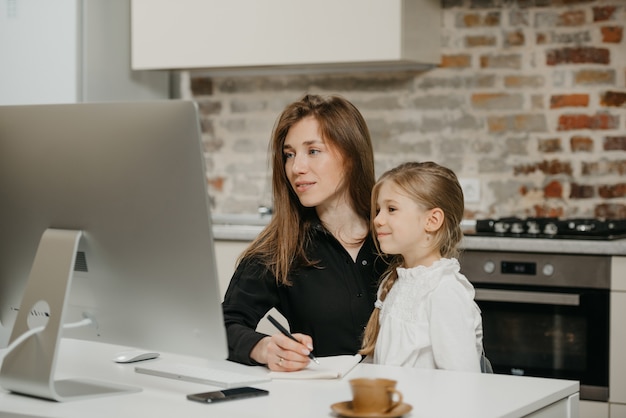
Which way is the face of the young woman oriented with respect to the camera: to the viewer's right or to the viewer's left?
to the viewer's left

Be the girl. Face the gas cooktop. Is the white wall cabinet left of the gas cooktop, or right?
left

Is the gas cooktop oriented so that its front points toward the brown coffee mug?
yes

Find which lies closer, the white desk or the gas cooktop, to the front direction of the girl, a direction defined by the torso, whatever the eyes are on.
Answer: the white desk

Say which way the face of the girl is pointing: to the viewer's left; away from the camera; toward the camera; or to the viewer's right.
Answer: to the viewer's left
